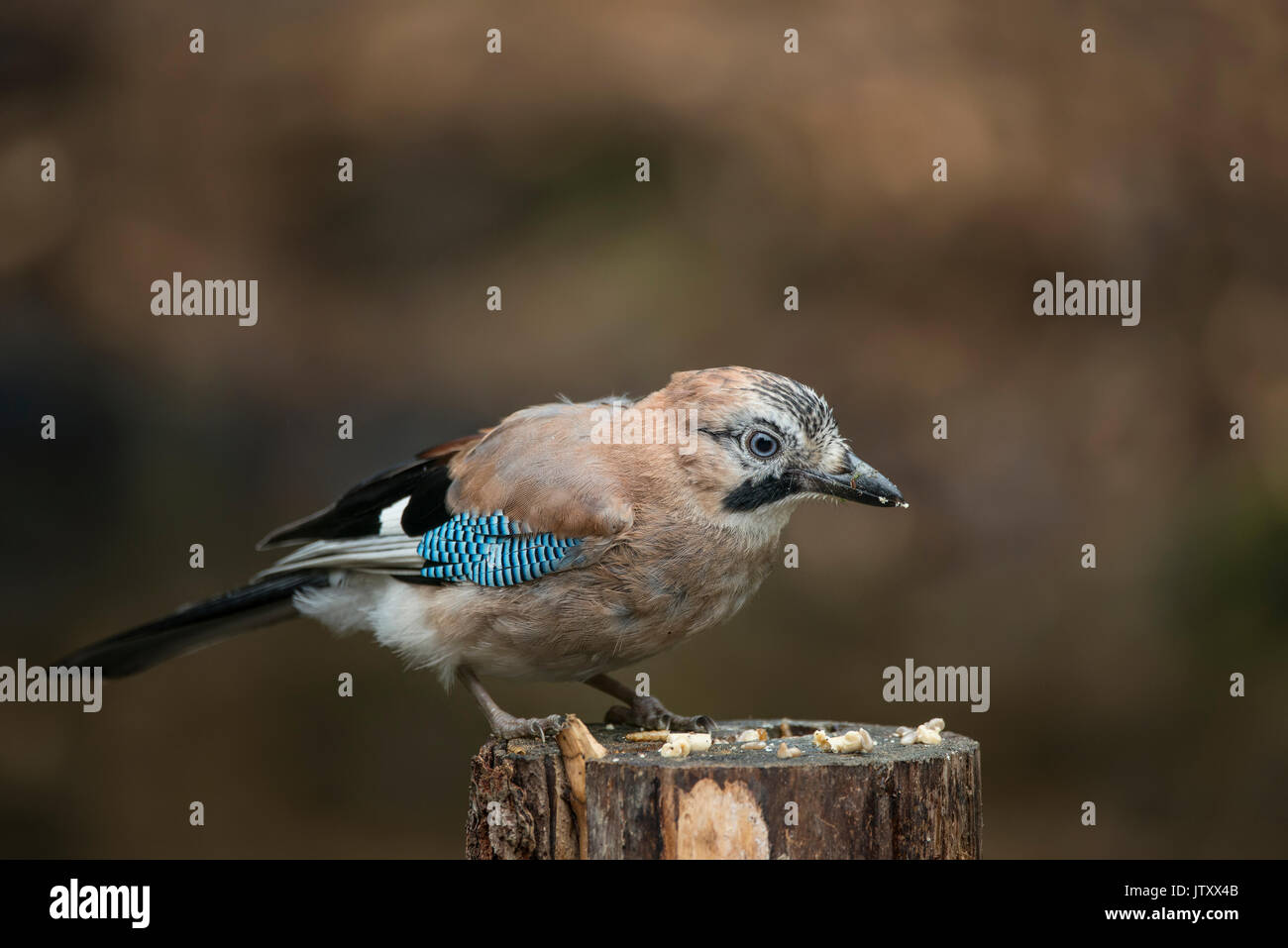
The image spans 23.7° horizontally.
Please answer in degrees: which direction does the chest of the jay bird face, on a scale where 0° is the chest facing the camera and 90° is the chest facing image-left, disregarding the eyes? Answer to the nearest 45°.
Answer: approximately 270°
